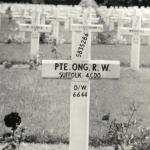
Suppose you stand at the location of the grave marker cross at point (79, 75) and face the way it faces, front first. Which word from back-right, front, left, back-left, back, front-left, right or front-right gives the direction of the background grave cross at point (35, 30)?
back

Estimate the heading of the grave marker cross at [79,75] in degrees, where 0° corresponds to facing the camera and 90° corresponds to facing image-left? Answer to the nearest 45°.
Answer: approximately 0°

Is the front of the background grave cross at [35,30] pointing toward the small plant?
yes

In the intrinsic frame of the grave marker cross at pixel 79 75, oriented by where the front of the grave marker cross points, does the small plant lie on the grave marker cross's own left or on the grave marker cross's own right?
on the grave marker cross's own right

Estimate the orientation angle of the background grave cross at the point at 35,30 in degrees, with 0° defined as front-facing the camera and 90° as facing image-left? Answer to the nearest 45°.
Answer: approximately 0°

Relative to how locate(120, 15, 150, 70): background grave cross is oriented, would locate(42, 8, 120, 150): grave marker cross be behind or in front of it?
in front

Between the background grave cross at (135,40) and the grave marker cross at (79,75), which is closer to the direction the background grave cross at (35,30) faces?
the grave marker cross

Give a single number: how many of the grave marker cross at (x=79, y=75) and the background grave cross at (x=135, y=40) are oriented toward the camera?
2

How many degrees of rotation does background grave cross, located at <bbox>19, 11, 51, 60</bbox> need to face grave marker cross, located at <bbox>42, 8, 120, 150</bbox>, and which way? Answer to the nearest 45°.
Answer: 0° — it already faces it

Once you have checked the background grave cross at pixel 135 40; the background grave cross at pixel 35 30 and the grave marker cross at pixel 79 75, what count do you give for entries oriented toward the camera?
3
